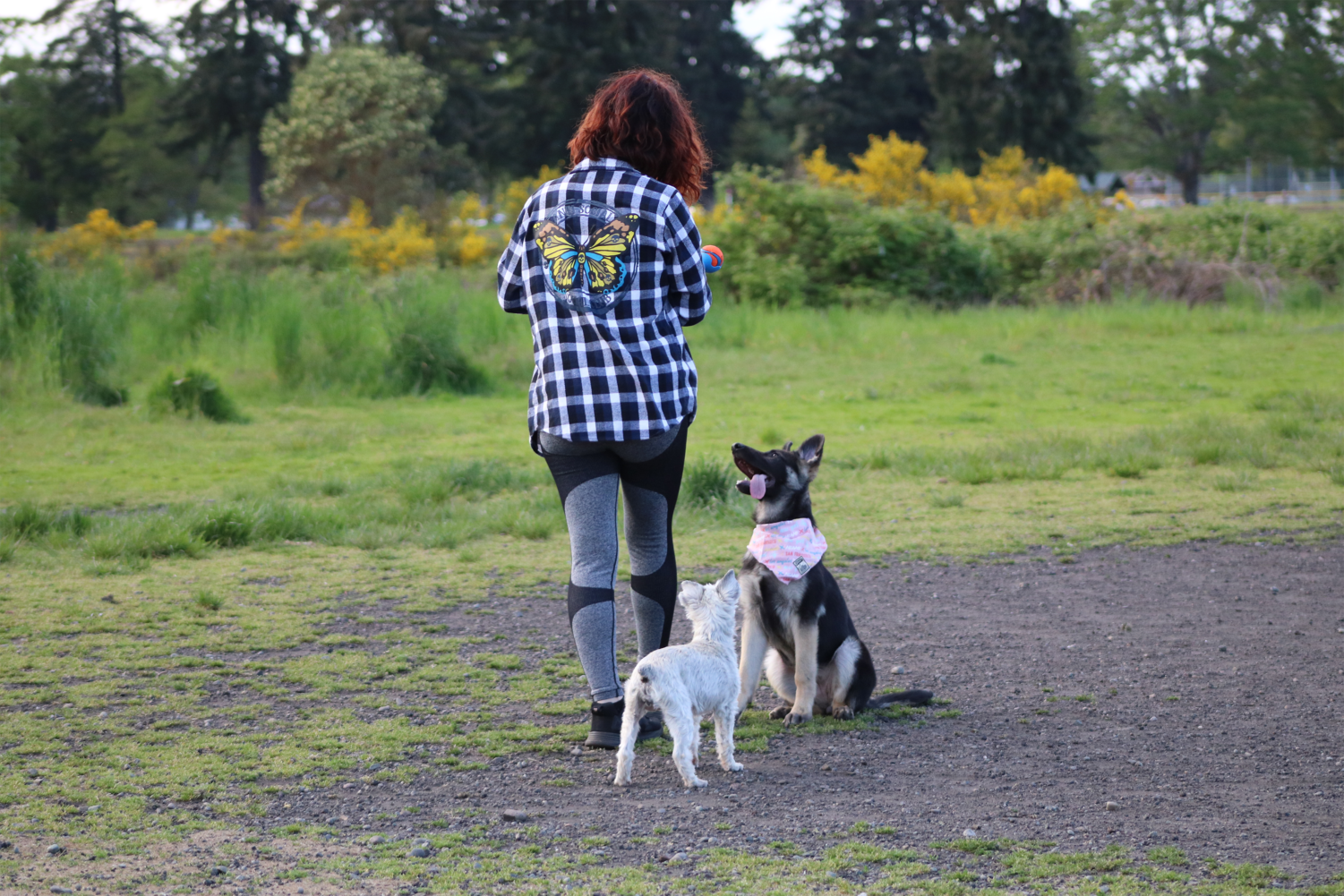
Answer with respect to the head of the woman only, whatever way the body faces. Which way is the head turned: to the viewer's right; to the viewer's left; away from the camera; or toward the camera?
away from the camera

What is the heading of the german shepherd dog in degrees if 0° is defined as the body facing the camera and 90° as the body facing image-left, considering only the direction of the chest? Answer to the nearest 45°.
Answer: approximately 45°

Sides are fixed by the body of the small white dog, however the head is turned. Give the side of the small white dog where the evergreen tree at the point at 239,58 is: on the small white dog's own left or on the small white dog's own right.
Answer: on the small white dog's own left

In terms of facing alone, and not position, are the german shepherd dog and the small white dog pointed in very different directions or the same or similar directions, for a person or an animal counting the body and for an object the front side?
very different directions

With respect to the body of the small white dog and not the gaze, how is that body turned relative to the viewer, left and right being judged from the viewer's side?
facing away from the viewer and to the right of the viewer

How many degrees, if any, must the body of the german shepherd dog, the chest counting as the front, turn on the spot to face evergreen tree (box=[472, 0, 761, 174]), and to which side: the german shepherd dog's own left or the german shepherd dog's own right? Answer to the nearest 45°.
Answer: approximately 135° to the german shepherd dog's own right

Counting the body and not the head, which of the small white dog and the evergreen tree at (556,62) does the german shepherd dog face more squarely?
the small white dog

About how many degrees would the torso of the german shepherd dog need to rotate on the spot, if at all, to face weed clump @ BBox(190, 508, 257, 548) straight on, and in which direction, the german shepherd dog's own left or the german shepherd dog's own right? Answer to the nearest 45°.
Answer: approximately 90° to the german shepherd dog's own right

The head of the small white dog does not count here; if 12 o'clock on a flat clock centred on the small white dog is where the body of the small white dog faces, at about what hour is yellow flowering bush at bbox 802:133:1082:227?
The yellow flowering bush is roughly at 11 o'clock from the small white dog.

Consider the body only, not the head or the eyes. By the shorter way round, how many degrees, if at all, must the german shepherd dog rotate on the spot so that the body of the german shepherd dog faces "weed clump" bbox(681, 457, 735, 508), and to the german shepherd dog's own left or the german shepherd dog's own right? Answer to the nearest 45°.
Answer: approximately 135° to the german shepherd dog's own right
